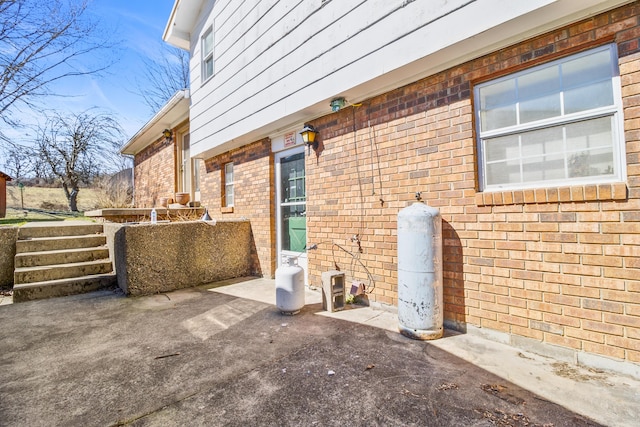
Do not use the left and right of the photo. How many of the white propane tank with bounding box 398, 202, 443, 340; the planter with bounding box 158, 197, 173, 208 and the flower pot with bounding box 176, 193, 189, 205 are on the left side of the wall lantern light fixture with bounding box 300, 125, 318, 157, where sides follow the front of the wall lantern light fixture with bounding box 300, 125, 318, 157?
1

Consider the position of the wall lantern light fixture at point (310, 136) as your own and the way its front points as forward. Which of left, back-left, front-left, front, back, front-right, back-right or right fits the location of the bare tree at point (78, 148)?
right

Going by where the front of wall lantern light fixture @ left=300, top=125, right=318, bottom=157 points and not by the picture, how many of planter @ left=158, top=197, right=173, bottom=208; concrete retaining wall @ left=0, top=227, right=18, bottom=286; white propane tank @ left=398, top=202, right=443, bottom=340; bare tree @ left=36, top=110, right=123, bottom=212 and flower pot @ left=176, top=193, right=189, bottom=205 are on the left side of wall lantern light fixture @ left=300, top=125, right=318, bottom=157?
1

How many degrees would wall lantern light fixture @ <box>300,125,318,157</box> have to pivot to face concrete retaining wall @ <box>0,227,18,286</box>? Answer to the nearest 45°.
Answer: approximately 45° to its right

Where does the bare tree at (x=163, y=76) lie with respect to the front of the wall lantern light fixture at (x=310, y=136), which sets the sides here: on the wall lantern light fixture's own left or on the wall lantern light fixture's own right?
on the wall lantern light fixture's own right

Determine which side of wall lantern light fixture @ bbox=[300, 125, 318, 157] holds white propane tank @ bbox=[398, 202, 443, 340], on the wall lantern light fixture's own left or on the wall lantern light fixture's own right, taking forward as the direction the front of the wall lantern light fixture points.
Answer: on the wall lantern light fixture's own left

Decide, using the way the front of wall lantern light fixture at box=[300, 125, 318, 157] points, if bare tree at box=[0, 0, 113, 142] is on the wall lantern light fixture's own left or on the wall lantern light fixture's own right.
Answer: on the wall lantern light fixture's own right

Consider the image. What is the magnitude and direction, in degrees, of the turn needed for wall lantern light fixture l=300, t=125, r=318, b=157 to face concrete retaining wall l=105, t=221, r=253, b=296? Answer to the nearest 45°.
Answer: approximately 45° to its right

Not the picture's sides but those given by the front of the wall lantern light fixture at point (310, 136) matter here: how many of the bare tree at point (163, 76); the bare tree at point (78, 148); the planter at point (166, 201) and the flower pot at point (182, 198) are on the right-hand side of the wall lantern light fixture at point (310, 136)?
4

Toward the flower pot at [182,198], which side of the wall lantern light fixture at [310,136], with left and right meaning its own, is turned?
right

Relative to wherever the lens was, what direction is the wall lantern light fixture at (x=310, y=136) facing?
facing the viewer and to the left of the viewer
